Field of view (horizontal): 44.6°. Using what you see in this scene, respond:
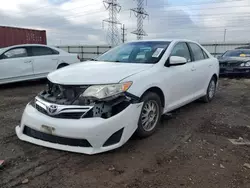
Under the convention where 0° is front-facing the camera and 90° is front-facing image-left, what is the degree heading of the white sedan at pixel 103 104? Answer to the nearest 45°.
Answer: approximately 45°

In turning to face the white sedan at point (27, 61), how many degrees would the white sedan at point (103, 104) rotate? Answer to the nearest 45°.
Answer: approximately 90° to its right
